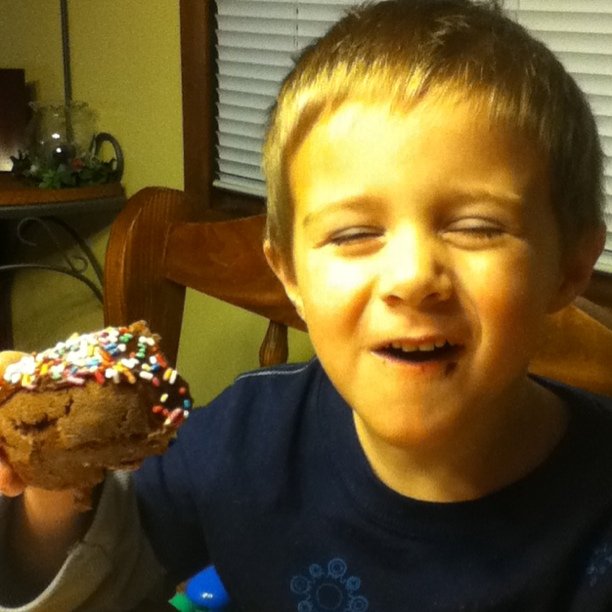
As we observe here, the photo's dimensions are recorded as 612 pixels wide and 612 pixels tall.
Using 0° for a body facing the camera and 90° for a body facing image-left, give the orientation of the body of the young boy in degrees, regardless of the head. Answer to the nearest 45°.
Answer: approximately 0°

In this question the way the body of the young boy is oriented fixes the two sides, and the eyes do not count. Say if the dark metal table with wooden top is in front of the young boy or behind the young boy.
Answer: behind
